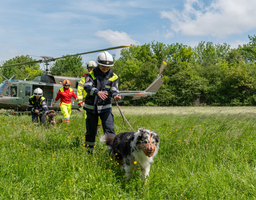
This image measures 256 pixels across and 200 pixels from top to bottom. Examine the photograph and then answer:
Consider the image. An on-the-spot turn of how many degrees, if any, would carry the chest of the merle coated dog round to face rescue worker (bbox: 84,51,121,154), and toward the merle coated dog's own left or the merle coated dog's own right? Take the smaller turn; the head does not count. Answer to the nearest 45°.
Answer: approximately 180°

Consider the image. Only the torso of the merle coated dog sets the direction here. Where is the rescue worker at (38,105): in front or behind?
behind

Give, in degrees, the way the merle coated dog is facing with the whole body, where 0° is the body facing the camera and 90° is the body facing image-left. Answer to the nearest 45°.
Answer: approximately 315°
